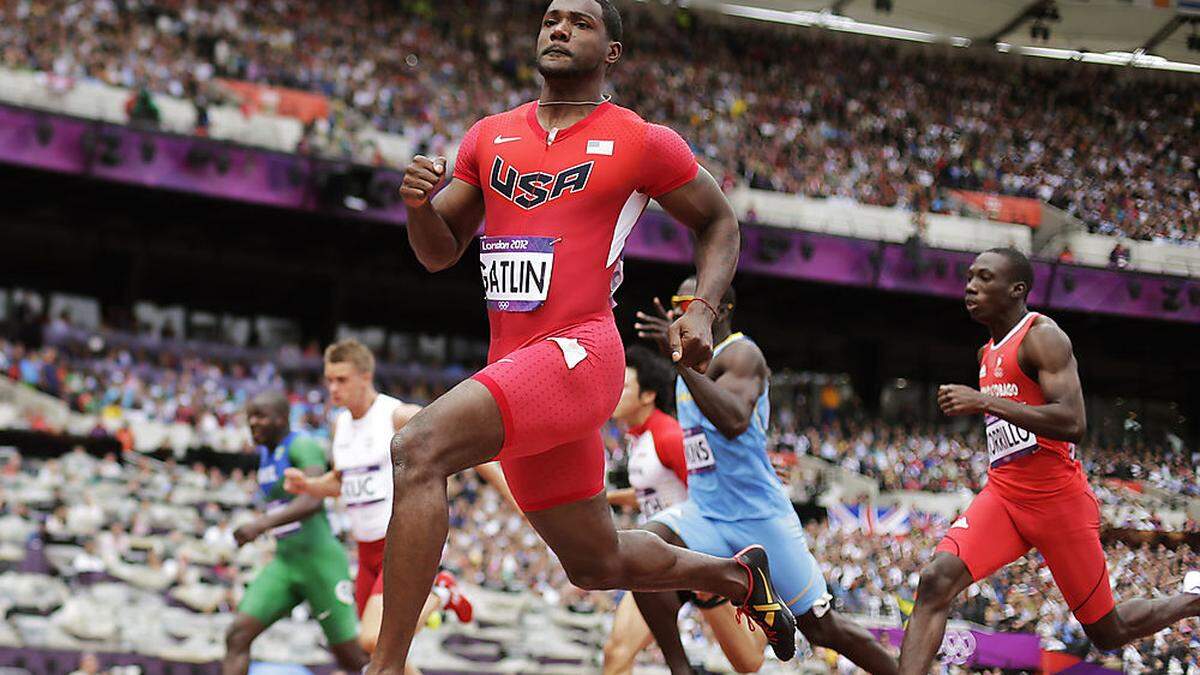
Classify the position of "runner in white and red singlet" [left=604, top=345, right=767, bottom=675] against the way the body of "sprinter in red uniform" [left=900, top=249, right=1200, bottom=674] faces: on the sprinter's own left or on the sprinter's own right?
on the sprinter's own right

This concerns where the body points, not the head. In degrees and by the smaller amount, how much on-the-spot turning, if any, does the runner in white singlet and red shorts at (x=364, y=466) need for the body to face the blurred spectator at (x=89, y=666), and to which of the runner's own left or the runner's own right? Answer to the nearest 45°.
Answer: approximately 90° to the runner's own right

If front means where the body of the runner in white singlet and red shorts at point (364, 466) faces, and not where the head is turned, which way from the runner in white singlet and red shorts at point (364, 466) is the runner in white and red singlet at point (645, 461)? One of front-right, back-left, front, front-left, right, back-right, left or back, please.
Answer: back-left

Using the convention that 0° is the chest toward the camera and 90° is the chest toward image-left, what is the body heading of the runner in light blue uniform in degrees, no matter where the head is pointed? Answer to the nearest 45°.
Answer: approximately 45°

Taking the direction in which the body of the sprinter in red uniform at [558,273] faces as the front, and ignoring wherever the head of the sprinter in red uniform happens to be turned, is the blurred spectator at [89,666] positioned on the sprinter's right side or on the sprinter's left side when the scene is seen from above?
on the sprinter's right side

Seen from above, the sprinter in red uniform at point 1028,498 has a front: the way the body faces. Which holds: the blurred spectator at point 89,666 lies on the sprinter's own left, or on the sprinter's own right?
on the sprinter's own right

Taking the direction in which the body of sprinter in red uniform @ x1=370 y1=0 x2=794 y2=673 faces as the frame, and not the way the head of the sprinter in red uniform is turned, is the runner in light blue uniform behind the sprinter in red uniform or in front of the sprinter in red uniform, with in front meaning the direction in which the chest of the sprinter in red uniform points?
behind

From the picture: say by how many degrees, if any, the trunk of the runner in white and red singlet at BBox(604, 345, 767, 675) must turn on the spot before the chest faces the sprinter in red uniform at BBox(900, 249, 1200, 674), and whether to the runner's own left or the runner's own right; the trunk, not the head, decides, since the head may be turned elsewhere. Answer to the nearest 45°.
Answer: approximately 90° to the runner's own left

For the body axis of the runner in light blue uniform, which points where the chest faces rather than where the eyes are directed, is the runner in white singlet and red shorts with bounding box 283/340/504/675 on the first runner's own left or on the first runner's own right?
on the first runner's own right
